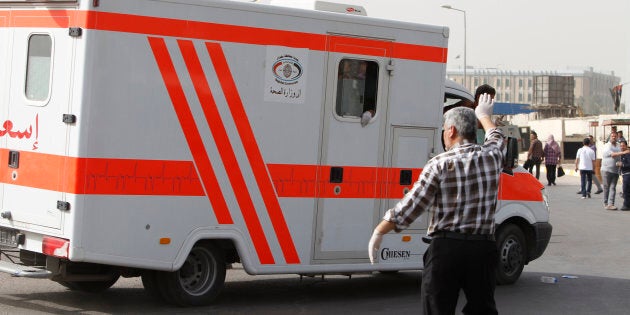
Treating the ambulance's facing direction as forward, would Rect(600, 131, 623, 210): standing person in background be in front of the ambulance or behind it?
in front

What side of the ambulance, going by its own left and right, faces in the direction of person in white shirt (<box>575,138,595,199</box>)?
front

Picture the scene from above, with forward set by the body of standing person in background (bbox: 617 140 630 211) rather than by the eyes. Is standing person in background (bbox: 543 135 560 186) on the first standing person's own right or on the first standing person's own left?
on the first standing person's own right

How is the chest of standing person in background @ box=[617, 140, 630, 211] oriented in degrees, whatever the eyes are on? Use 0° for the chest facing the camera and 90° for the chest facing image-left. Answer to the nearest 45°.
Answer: approximately 45°

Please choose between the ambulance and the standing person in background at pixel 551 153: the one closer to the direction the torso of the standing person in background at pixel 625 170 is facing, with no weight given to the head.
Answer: the ambulance

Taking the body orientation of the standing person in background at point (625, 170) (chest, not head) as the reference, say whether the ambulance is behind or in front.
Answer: in front

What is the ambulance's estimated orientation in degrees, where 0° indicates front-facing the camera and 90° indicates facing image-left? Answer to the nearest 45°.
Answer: approximately 225°

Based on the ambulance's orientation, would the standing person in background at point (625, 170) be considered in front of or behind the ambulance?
in front
